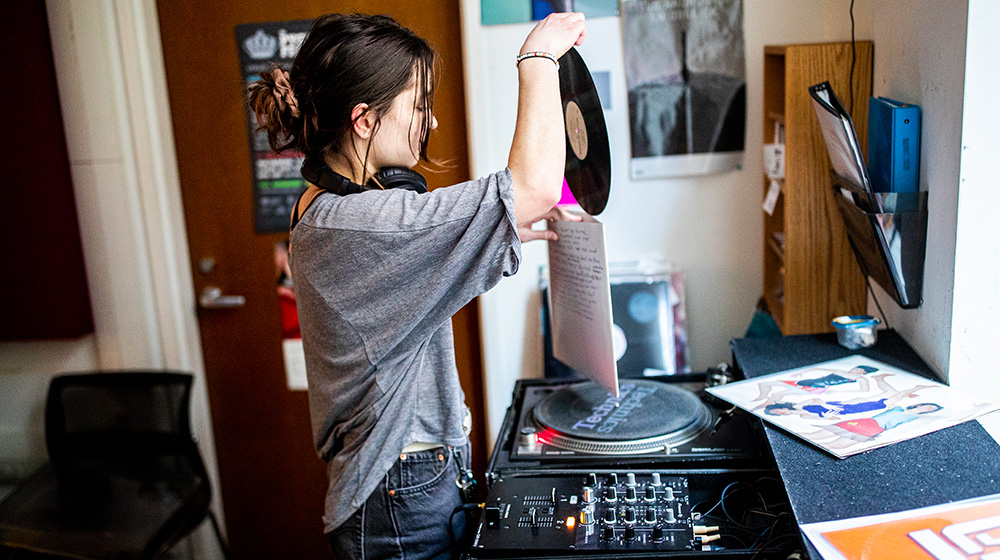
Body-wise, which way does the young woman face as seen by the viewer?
to the viewer's right

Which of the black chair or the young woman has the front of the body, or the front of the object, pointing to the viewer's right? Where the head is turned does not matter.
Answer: the young woman

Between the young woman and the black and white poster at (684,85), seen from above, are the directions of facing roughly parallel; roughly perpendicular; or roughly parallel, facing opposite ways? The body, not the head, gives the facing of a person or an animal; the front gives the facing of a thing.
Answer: roughly perpendicular

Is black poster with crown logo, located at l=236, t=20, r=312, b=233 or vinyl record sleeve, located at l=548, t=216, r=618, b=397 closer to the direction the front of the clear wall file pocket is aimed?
the vinyl record sleeve

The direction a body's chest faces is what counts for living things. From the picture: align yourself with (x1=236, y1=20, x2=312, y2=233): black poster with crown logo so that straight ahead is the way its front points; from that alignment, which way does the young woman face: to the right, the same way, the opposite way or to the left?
to the left

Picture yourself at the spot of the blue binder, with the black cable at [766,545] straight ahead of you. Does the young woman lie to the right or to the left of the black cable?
right

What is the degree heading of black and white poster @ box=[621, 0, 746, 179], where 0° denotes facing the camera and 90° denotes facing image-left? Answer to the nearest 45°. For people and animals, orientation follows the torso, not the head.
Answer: approximately 0°

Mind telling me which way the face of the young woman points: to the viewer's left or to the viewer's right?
to the viewer's right
